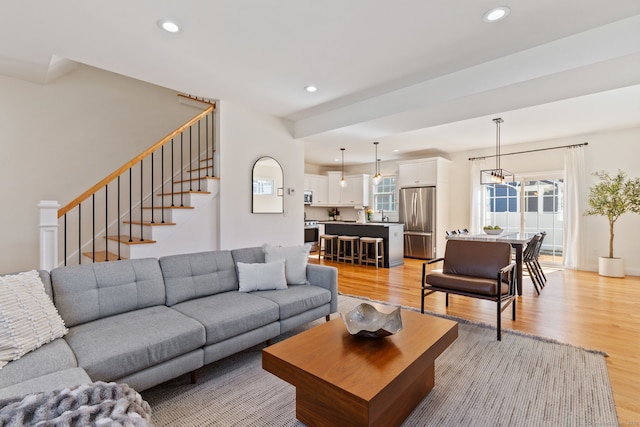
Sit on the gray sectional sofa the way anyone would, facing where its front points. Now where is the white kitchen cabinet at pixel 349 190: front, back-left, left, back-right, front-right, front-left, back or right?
left

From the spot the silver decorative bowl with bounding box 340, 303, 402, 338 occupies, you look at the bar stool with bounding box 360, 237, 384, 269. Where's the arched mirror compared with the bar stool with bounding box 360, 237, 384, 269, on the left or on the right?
left

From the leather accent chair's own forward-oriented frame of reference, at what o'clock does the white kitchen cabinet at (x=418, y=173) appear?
The white kitchen cabinet is roughly at 4 o'clock from the leather accent chair.

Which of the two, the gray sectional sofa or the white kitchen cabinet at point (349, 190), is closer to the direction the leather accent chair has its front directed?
the gray sectional sofa

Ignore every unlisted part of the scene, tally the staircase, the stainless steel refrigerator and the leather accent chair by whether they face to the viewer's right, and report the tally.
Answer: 0

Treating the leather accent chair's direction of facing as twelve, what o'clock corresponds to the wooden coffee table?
The wooden coffee table is roughly at 11 o'clock from the leather accent chair.

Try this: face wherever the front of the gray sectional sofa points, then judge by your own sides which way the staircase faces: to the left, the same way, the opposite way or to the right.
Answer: to the right

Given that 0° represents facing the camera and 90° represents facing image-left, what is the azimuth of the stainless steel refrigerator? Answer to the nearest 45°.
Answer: approximately 45°

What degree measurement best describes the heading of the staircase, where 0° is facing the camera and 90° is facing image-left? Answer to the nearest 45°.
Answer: approximately 45°

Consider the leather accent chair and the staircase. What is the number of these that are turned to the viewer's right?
0
